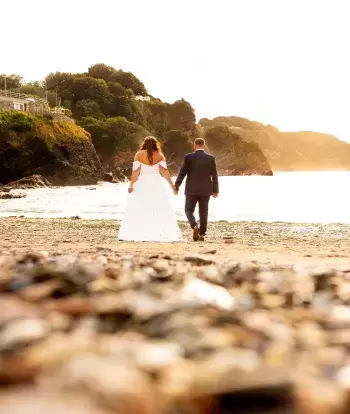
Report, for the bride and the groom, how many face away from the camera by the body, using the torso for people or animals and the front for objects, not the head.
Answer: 2

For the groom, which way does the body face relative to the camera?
away from the camera

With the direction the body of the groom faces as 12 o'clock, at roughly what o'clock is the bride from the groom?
The bride is roughly at 8 o'clock from the groom.

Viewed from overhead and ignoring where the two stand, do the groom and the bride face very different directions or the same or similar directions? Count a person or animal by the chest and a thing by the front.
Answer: same or similar directions

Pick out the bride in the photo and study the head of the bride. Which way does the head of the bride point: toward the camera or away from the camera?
away from the camera

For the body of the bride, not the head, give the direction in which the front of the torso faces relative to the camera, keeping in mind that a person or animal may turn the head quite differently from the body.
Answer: away from the camera

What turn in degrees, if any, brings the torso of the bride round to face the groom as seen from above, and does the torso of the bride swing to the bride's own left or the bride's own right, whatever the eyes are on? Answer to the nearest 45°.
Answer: approximately 45° to the bride's own right
